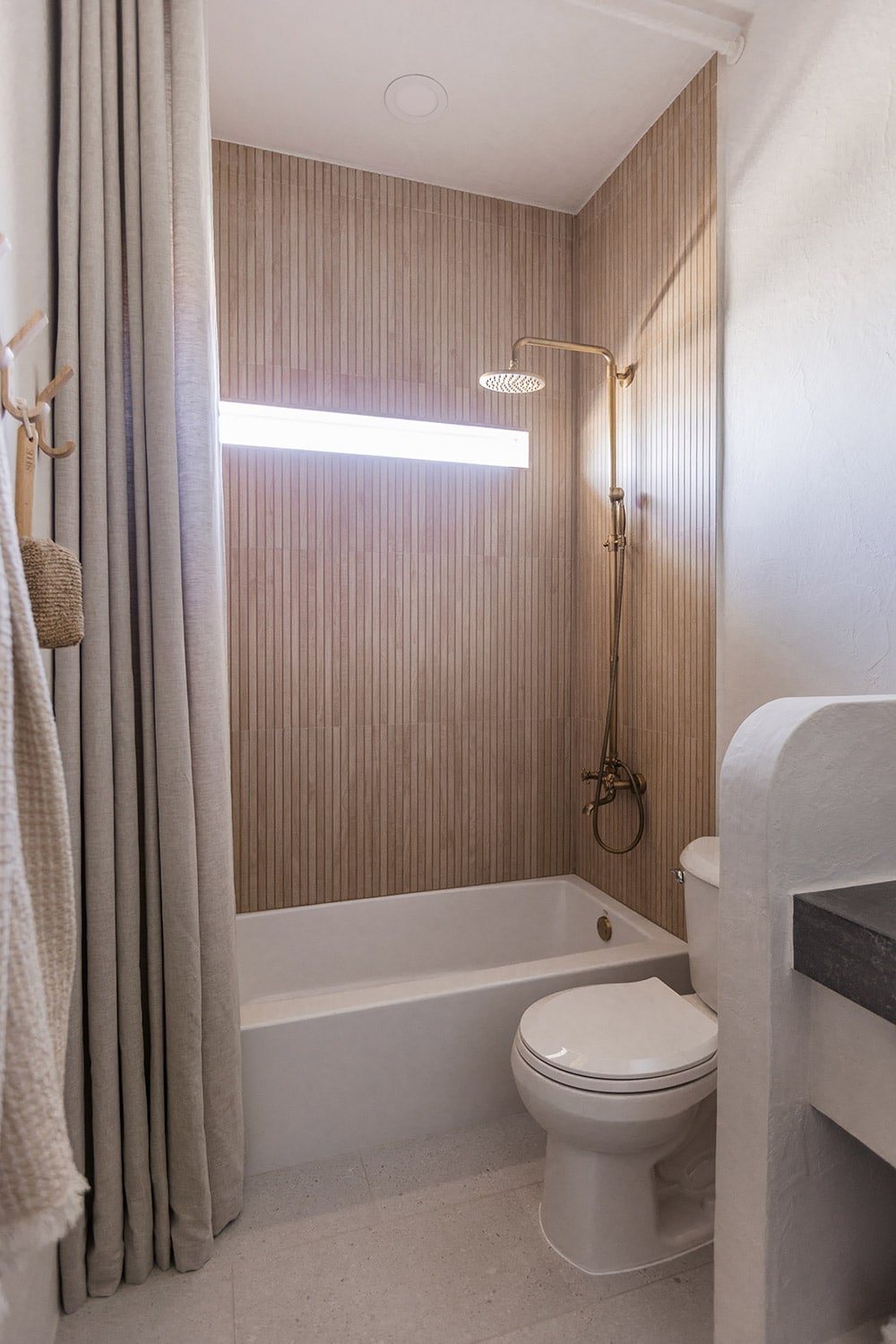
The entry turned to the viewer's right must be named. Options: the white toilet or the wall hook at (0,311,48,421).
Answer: the wall hook

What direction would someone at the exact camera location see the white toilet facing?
facing the viewer and to the left of the viewer

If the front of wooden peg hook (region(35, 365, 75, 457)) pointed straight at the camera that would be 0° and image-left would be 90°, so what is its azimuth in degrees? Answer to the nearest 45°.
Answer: approximately 270°

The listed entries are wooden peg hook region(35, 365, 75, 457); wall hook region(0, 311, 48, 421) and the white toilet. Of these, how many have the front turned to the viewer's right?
2

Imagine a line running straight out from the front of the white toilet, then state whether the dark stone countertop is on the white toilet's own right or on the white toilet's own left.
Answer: on the white toilet's own left

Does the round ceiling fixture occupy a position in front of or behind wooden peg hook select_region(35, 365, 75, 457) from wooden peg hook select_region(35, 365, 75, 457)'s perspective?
in front

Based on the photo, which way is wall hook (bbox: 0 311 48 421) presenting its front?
to the viewer's right

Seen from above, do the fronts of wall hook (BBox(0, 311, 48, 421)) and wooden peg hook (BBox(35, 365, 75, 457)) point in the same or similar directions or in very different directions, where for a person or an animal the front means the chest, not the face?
same or similar directions

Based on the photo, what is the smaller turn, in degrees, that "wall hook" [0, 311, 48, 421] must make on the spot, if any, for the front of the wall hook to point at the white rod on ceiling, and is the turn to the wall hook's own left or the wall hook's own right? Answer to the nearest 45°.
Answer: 0° — it already faces it
